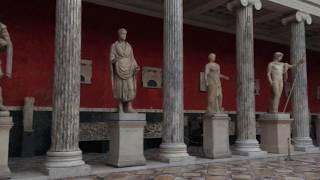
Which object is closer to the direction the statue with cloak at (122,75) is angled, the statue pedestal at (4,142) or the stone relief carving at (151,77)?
the statue pedestal

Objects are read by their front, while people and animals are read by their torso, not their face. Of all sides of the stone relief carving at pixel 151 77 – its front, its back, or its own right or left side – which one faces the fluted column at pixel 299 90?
left

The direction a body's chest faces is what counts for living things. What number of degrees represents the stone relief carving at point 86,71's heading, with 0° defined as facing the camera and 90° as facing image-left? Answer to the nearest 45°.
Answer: approximately 0°

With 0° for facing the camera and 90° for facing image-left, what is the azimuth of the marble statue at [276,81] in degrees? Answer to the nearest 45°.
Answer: approximately 0°

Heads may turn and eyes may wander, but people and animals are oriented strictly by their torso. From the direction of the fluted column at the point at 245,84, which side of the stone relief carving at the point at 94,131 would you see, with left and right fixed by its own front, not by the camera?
left

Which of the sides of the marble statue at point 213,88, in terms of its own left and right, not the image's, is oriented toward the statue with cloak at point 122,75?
right

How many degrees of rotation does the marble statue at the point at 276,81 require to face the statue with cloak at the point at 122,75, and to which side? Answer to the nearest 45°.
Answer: approximately 45° to its right

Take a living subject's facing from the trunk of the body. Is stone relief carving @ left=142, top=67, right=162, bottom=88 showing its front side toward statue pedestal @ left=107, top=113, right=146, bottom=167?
yes

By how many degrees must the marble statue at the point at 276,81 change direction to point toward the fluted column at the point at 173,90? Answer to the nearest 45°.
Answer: approximately 45° to its right

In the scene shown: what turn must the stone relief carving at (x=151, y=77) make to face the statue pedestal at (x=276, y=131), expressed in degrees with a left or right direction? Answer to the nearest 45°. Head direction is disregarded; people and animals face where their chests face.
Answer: approximately 45° to its left

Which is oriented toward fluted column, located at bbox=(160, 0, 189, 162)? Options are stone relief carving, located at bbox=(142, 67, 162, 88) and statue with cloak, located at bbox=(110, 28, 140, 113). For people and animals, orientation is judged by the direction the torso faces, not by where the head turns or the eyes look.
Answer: the stone relief carving
